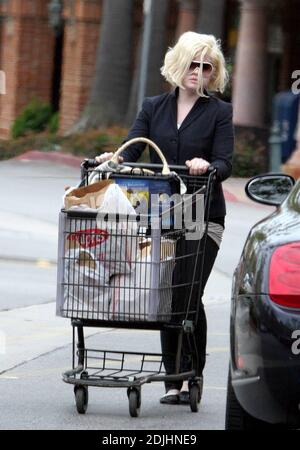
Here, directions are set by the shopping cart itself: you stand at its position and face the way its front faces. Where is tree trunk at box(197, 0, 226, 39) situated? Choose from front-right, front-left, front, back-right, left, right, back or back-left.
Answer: back-right

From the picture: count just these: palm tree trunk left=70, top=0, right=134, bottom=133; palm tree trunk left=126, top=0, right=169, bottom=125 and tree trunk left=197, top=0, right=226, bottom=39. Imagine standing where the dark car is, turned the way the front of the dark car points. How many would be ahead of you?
3

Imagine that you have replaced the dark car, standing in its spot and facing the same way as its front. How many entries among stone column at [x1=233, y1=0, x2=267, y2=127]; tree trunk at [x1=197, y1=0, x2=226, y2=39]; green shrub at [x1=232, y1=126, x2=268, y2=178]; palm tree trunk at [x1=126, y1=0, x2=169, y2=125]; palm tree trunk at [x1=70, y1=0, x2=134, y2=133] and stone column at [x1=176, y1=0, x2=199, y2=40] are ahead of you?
6

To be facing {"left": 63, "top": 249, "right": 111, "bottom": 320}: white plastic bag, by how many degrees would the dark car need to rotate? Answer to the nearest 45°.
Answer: approximately 45° to its left

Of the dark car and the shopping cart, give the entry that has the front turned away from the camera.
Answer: the dark car

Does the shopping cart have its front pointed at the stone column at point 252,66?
no

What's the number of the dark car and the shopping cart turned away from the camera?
1

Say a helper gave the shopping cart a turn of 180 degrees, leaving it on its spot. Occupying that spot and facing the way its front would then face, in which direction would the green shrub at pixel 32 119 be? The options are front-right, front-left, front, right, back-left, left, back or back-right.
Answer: front-left

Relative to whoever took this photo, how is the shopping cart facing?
facing the viewer and to the left of the viewer

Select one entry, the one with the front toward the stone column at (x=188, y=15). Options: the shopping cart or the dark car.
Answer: the dark car

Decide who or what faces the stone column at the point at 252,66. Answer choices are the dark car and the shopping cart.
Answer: the dark car

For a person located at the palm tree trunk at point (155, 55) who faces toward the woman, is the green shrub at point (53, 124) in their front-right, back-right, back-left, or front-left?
back-right

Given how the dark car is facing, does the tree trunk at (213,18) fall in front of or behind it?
in front

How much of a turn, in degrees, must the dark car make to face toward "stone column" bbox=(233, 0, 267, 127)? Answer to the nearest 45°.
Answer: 0° — it already faces it

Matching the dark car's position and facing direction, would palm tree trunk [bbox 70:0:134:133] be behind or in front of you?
in front

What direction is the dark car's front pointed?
away from the camera
